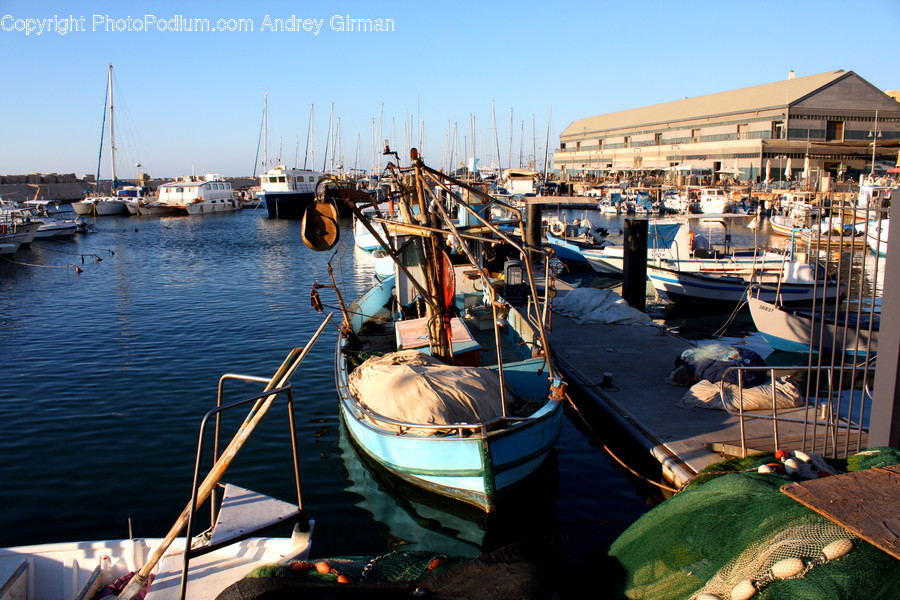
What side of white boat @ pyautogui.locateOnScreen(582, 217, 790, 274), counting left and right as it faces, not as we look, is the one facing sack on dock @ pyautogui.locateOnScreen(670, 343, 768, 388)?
left

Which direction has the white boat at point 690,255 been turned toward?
to the viewer's left

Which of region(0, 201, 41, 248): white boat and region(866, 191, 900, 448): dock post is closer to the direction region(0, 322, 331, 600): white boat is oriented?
the dock post

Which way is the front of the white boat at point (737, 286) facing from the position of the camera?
facing to the left of the viewer

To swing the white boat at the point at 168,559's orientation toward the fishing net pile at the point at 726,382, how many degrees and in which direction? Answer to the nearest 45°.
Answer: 0° — it already faces it

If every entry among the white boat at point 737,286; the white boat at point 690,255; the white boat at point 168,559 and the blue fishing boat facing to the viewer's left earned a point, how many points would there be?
2

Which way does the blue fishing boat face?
toward the camera

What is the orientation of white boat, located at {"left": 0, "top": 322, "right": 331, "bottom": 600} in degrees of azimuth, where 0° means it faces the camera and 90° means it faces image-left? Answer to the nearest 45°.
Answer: approximately 270°

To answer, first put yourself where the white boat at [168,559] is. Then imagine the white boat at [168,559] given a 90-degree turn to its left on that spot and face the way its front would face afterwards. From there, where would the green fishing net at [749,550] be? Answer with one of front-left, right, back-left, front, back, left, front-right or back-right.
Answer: back-right
